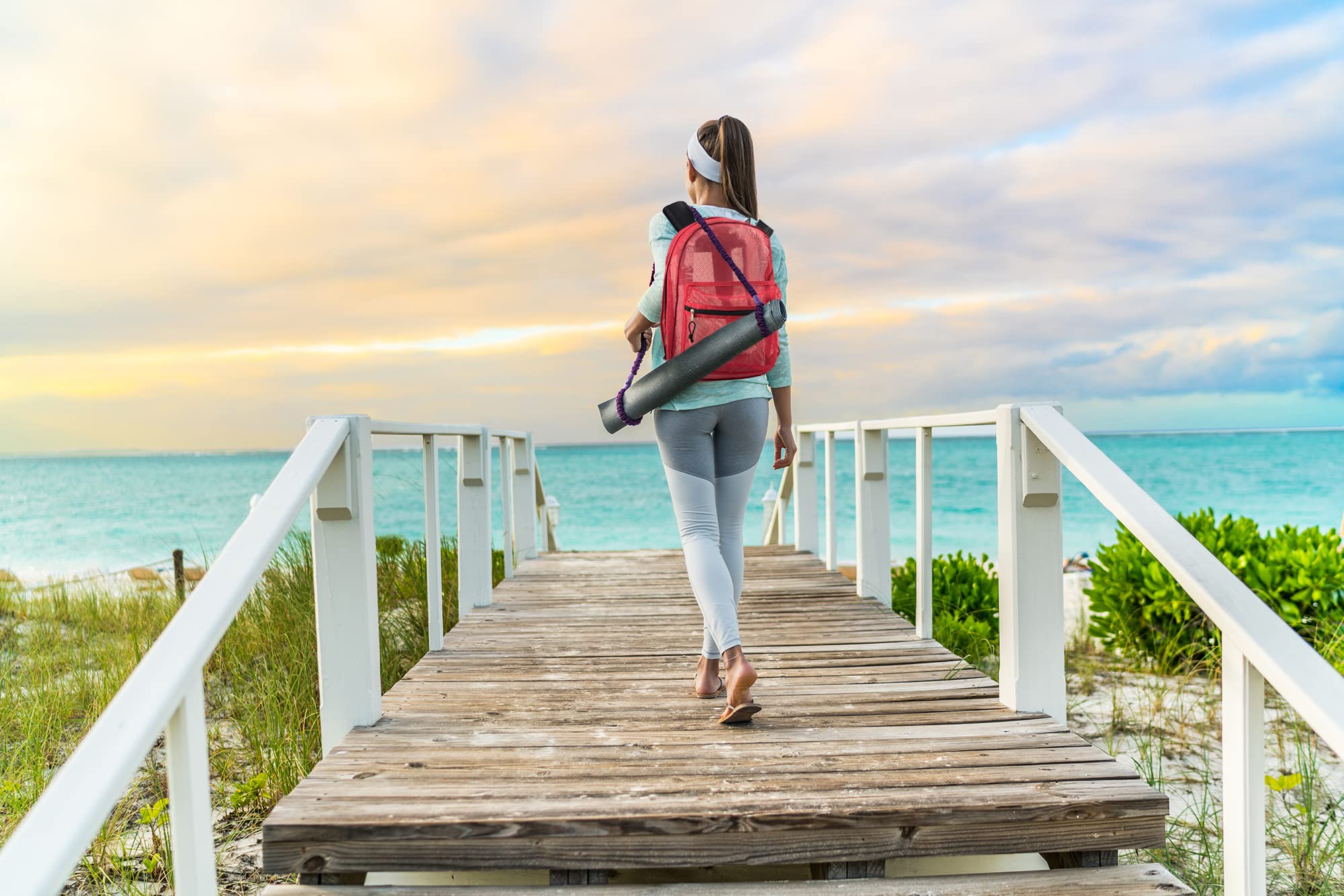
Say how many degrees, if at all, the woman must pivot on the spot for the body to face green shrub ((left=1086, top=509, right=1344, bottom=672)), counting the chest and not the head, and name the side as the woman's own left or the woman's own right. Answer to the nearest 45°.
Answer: approximately 45° to the woman's own right

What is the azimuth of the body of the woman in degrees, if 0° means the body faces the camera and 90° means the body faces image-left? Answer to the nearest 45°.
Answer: approximately 180°
